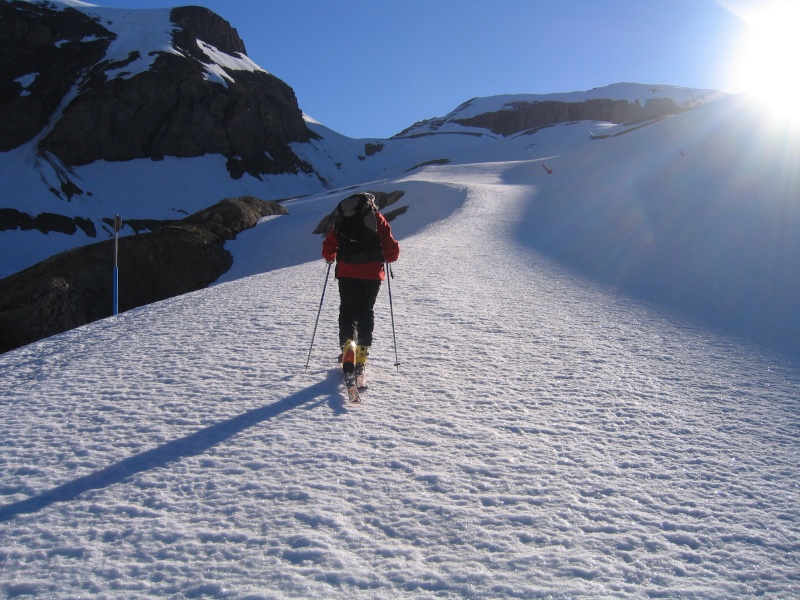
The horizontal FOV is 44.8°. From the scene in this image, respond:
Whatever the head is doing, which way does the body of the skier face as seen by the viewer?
away from the camera

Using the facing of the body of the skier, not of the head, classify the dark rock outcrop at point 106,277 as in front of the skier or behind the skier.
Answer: in front
